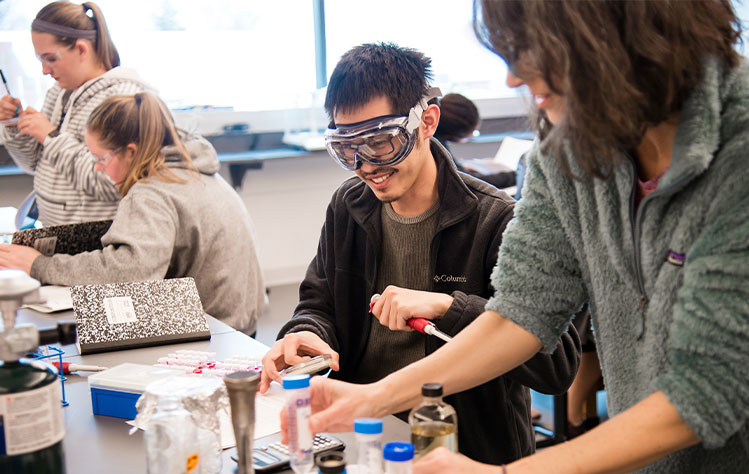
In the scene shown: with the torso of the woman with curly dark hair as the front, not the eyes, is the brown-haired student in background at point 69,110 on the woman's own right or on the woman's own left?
on the woman's own right

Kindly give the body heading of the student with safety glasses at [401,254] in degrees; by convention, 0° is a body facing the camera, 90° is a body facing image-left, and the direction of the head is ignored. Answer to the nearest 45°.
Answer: approximately 45°

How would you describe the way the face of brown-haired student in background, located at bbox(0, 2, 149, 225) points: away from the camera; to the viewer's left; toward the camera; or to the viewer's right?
to the viewer's left

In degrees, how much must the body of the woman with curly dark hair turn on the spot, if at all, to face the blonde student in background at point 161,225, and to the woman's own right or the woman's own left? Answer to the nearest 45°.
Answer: approximately 90° to the woman's own right

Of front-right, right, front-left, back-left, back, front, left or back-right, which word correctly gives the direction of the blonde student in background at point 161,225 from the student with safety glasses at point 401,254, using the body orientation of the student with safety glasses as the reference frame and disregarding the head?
right

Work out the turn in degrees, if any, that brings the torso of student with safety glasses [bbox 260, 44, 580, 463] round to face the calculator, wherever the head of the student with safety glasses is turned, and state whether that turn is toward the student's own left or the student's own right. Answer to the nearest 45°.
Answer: approximately 45° to the student's own left

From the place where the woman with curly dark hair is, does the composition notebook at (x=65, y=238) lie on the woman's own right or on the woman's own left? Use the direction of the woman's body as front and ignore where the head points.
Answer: on the woman's own right

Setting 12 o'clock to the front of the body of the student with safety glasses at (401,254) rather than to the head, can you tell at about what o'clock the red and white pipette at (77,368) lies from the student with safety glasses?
The red and white pipette is roughly at 1 o'clock from the student with safety glasses.

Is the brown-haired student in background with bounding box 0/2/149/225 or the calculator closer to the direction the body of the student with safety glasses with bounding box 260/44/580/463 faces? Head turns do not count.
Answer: the calculator

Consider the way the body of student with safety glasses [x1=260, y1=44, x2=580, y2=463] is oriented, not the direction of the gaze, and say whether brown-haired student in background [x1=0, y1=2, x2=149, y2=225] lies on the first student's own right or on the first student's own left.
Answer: on the first student's own right

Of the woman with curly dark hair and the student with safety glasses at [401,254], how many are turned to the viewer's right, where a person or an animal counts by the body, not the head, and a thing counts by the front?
0
